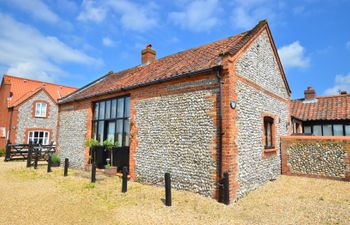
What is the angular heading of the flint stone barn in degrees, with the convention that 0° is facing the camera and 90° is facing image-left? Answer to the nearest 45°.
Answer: approximately 45°

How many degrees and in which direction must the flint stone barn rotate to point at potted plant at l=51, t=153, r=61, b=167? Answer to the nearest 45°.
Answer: approximately 90° to its right

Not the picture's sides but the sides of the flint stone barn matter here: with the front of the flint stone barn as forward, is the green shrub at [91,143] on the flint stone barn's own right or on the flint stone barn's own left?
on the flint stone barn's own right
